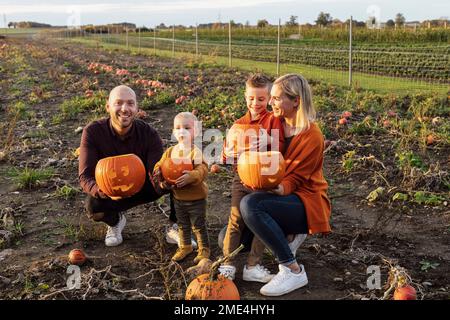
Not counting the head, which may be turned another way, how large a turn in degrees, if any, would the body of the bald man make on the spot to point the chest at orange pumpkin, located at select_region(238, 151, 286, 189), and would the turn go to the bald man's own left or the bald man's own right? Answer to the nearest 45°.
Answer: approximately 45° to the bald man's own left

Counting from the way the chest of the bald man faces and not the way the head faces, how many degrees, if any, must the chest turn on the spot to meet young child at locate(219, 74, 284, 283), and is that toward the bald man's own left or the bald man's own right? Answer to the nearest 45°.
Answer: approximately 45° to the bald man's own left

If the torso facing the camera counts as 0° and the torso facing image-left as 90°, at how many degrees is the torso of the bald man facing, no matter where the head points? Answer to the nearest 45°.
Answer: approximately 0°

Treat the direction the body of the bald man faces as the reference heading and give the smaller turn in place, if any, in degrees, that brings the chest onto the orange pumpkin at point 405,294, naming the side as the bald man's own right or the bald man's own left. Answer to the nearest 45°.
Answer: approximately 45° to the bald man's own left

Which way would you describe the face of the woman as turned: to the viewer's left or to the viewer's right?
to the viewer's left

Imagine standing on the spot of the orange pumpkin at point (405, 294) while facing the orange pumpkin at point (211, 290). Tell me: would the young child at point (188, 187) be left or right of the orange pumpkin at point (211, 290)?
right
